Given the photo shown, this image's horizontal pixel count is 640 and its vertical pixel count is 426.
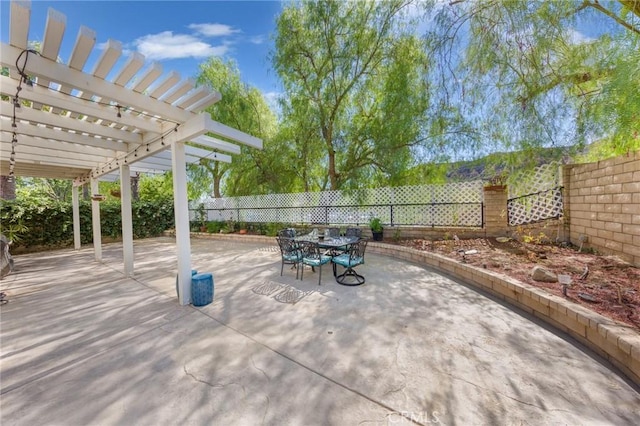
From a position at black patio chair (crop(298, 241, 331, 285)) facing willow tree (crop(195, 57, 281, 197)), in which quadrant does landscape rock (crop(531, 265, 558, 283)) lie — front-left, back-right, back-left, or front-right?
back-right

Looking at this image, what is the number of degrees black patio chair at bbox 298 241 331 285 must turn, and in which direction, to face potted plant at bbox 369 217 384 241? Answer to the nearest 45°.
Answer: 0° — it already faces it

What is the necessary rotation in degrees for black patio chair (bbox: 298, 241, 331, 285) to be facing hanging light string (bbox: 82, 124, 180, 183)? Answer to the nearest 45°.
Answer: approximately 135° to its left

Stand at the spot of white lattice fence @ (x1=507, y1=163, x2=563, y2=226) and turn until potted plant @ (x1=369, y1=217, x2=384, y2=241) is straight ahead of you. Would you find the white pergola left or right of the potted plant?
left

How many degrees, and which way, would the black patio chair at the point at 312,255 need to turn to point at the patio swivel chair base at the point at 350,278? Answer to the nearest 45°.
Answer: approximately 45° to its right

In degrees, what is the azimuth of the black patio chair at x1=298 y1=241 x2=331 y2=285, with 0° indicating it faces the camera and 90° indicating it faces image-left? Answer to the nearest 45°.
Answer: approximately 225°

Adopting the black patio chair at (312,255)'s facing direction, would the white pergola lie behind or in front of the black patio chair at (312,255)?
behind

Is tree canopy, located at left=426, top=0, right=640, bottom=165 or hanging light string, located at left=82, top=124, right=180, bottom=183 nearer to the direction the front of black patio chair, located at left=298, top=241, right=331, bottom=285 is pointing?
the tree canopy
